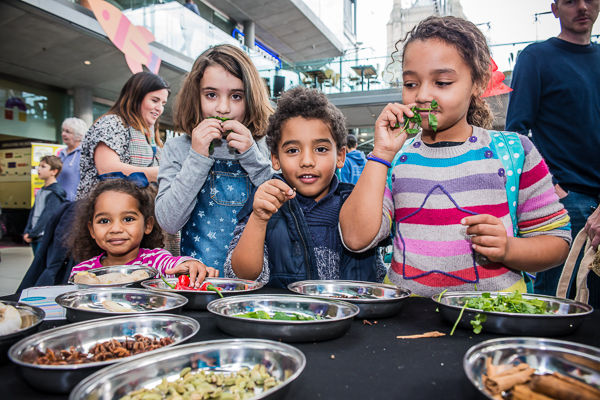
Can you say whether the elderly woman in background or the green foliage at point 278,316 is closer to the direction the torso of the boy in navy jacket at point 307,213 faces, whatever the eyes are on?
the green foliage

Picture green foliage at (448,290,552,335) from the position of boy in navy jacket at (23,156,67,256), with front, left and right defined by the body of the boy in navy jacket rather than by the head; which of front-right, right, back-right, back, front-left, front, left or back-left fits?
left

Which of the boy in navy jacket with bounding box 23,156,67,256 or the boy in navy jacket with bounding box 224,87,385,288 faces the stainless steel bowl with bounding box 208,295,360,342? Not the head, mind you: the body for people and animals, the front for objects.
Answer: the boy in navy jacket with bounding box 224,87,385,288

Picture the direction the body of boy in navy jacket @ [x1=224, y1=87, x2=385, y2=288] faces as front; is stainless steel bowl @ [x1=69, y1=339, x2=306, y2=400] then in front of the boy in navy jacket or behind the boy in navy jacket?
in front

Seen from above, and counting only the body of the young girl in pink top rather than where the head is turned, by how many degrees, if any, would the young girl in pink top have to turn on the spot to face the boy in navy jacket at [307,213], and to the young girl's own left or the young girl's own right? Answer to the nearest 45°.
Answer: approximately 45° to the young girl's own left

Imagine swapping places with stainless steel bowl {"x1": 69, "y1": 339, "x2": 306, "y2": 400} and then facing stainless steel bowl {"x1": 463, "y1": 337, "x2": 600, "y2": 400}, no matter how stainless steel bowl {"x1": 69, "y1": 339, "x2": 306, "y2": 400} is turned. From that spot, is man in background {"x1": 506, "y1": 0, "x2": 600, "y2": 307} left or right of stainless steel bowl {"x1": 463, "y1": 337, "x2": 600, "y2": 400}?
left

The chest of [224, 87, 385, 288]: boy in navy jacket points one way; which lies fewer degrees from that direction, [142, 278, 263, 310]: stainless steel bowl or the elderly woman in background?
the stainless steel bowl

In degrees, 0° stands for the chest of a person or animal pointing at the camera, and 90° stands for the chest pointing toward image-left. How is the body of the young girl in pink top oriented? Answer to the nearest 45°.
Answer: approximately 0°

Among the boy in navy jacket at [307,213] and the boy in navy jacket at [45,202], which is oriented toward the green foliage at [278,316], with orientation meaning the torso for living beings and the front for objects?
the boy in navy jacket at [307,213]
